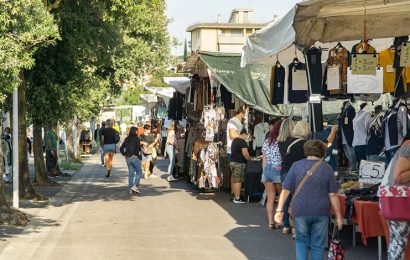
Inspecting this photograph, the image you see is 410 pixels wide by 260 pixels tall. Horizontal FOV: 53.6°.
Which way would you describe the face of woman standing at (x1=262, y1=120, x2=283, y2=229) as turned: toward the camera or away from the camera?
away from the camera

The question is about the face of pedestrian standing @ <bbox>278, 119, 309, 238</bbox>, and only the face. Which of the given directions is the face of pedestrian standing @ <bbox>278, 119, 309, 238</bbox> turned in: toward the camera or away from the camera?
away from the camera

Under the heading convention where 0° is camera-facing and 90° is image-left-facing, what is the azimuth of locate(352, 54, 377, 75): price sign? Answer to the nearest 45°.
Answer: approximately 0°
